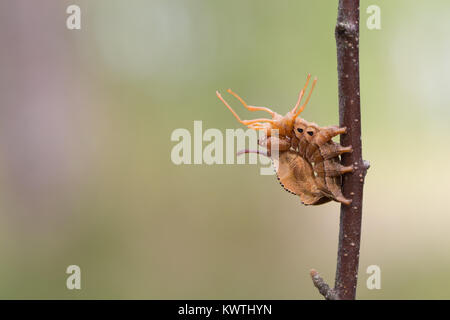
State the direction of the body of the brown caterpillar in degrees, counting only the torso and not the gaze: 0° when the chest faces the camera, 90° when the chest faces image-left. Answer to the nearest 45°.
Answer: approximately 90°
